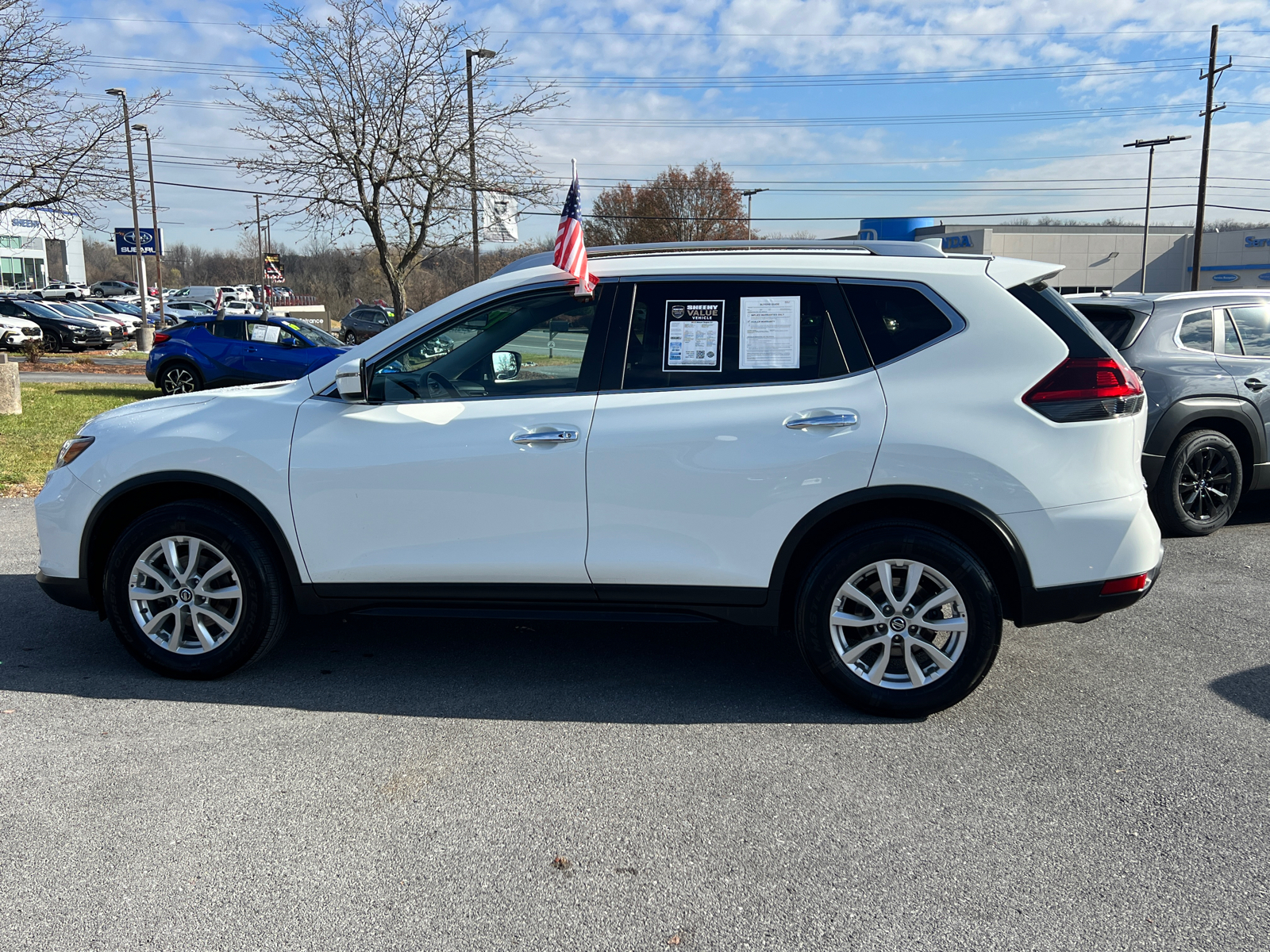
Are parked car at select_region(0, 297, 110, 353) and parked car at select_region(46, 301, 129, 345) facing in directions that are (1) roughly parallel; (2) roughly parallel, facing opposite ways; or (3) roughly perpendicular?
roughly parallel

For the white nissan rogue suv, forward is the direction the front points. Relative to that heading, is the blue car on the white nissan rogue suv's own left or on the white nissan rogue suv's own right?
on the white nissan rogue suv's own right

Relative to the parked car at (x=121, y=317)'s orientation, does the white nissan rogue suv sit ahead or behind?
ahead

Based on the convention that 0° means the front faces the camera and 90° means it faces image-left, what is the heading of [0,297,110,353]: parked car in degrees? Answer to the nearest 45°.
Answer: approximately 315°

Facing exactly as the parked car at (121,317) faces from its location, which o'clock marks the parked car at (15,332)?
the parked car at (15,332) is roughly at 2 o'clock from the parked car at (121,317).

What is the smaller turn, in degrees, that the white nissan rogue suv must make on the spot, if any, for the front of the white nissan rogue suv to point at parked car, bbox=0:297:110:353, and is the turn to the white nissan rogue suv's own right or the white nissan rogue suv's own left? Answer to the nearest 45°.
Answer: approximately 45° to the white nissan rogue suv's own right

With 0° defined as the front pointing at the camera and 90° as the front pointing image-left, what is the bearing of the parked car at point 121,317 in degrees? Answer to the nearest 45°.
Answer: approximately 315°

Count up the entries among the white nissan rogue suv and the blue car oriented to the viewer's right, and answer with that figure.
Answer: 1

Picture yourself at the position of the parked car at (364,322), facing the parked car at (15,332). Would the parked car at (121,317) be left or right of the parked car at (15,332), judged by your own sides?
right

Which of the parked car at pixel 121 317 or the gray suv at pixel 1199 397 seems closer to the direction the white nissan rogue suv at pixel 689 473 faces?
the parked car

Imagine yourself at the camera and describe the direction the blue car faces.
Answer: facing to the right of the viewer

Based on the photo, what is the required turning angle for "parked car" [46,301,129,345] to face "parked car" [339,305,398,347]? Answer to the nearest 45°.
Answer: approximately 45° to its left

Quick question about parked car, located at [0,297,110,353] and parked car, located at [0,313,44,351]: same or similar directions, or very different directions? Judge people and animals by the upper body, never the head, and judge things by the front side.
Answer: same or similar directions

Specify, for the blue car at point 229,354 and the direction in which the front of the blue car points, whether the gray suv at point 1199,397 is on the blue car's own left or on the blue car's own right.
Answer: on the blue car's own right

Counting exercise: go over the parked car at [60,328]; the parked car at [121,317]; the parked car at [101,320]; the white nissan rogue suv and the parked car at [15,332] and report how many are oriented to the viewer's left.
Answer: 1

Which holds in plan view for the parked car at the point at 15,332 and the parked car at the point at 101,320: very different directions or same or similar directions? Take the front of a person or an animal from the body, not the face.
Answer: same or similar directions
